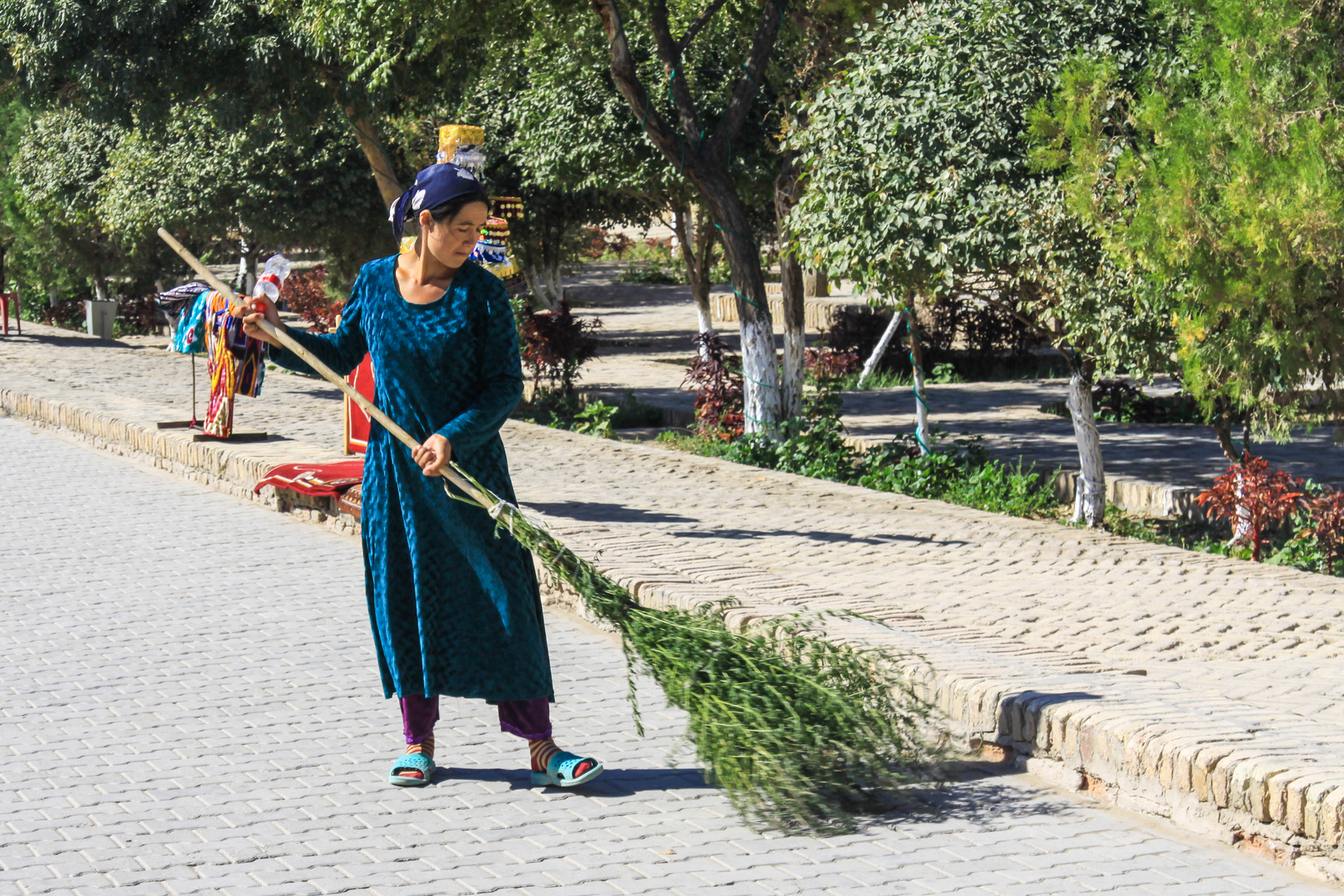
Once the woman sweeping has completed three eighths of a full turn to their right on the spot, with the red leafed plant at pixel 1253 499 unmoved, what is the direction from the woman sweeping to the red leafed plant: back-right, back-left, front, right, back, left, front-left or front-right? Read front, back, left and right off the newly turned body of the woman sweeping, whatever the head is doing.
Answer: right

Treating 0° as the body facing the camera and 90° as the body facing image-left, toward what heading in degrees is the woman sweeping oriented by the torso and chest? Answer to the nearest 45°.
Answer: approximately 0°

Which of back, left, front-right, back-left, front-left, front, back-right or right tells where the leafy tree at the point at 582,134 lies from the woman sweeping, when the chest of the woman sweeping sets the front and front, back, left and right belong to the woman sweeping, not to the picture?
back

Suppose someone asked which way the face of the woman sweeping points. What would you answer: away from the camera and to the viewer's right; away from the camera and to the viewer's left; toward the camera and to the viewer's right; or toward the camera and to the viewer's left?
toward the camera and to the viewer's right

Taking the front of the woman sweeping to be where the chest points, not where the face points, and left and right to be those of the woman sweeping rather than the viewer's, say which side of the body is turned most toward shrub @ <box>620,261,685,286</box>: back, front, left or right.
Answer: back

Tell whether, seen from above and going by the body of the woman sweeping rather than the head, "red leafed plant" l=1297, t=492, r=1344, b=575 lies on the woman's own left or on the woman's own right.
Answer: on the woman's own left

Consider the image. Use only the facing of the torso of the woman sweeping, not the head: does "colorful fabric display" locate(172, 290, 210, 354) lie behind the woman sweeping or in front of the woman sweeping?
behind

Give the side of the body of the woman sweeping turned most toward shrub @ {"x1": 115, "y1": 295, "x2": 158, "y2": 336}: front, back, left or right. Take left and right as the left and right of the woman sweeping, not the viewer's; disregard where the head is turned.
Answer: back

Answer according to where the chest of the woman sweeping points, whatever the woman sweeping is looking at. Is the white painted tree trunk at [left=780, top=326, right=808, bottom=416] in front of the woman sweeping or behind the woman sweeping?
behind

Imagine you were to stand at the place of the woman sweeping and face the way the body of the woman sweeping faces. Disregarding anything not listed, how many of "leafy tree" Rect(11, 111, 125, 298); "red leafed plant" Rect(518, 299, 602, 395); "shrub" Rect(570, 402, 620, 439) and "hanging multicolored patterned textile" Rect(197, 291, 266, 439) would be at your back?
4

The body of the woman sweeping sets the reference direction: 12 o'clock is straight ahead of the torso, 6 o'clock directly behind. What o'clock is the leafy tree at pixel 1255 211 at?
The leafy tree is roughly at 8 o'clock from the woman sweeping.

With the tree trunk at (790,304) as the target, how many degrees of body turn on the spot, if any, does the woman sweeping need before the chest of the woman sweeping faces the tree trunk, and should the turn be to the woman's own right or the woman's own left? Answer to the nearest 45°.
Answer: approximately 180°

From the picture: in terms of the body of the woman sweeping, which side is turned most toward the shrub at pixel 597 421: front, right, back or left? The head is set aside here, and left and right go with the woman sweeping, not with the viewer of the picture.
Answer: back
